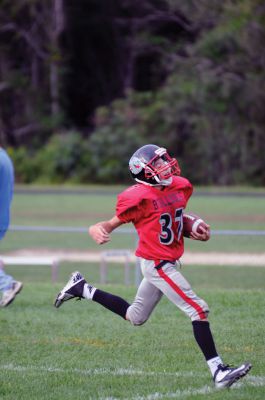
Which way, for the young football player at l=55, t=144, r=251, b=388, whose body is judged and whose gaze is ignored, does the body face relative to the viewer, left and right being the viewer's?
facing the viewer and to the right of the viewer
